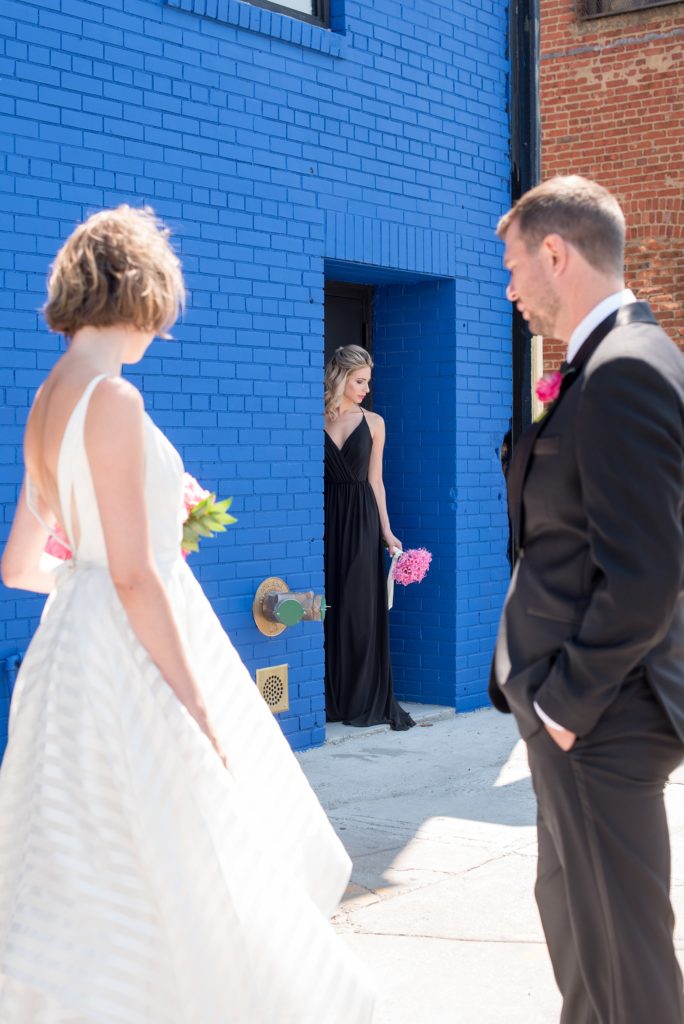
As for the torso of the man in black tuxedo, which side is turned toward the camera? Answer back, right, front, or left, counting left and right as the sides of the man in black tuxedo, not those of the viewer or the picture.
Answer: left

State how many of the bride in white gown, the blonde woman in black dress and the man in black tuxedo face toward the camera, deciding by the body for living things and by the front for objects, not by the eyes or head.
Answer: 1

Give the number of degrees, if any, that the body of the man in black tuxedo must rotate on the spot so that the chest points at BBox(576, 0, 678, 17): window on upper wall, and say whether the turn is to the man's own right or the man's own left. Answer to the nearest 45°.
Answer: approximately 90° to the man's own right

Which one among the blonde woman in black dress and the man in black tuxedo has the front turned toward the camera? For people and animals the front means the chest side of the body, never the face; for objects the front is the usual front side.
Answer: the blonde woman in black dress

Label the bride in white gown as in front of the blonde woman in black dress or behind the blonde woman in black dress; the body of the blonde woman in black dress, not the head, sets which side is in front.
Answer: in front

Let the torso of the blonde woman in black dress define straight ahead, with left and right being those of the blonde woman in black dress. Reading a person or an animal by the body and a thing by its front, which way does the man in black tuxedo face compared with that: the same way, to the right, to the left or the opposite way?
to the right

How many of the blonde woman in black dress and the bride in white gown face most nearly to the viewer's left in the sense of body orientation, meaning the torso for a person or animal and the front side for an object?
0

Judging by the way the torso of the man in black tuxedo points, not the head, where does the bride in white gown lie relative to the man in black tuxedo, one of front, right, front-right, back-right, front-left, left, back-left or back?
front

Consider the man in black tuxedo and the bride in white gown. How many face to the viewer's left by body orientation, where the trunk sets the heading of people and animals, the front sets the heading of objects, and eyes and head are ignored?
1

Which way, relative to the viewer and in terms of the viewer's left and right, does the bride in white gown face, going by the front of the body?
facing away from the viewer and to the right of the viewer

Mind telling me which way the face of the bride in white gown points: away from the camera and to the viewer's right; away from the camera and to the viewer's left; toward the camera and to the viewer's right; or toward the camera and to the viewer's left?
away from the camera and to the viewer's right

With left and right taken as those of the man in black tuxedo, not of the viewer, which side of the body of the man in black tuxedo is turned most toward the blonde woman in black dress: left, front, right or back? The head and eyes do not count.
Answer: right

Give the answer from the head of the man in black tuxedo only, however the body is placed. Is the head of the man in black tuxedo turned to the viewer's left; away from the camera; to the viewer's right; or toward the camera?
to the viewer's left

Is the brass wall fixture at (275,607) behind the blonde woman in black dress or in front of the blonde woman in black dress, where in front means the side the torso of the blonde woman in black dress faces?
in front

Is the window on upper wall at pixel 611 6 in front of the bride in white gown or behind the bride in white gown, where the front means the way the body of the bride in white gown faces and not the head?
in front

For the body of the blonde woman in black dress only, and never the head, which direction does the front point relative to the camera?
toward the camera
